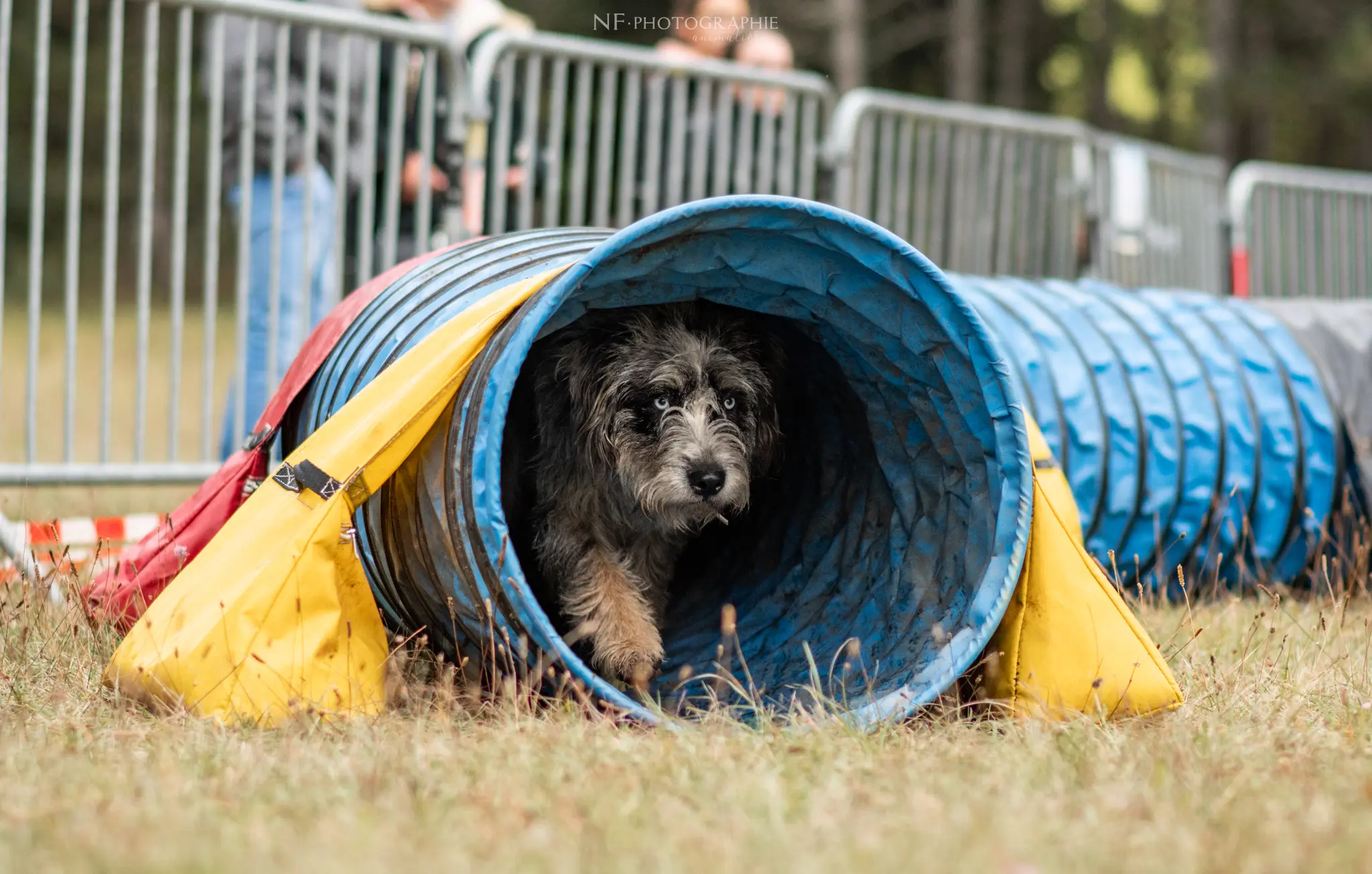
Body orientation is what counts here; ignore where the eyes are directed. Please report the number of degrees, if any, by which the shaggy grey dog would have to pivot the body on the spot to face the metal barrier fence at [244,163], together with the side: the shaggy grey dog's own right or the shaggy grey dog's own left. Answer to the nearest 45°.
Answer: approximately 180°

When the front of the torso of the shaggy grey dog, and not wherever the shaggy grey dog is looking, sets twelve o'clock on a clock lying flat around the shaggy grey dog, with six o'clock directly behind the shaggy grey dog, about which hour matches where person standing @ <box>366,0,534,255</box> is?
The person standing is roughly at 7 o'clock from the shaggy grey dog.

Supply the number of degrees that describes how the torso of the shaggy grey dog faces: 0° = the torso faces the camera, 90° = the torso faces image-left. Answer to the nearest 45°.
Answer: approximately 315°

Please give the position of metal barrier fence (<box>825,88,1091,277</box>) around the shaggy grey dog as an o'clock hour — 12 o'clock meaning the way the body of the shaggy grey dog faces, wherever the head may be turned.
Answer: The metal barrier fence is roughly at 8 o'clock from the shaggy grey dog.

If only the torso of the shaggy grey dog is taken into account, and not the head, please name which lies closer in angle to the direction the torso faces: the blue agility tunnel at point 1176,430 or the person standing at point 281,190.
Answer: the blue agility tunnel

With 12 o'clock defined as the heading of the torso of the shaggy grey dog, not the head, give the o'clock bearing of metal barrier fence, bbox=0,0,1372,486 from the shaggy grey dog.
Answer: The metal barrier fence is roughly at 7 o'clock from the shaggy grey dog.

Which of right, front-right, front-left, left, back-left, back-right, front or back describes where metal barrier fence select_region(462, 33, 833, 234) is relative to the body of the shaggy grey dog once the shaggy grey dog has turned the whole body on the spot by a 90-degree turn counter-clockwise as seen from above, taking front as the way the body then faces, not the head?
front-left

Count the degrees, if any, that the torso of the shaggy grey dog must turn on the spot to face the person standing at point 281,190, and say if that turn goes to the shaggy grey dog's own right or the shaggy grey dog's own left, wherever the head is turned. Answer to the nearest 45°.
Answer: approximately 180°

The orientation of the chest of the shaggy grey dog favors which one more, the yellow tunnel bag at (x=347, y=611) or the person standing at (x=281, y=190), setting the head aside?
the yellow tunnel bag

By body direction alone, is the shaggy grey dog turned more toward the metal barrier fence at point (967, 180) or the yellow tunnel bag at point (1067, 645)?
the yellow tunnel bag
